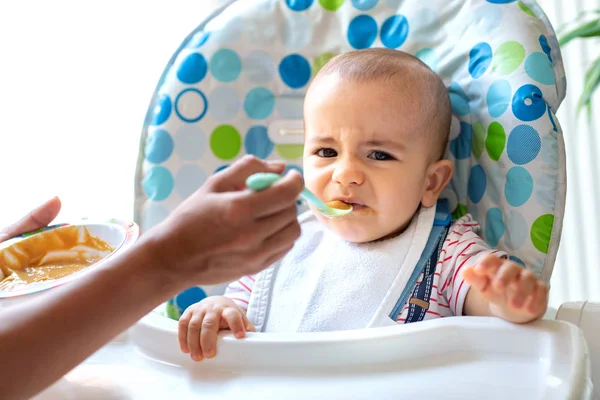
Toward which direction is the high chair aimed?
toward the camera

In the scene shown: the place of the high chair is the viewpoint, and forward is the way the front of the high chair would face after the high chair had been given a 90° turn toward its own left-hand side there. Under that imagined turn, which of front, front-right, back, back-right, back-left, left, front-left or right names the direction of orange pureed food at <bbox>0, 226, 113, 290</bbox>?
back
